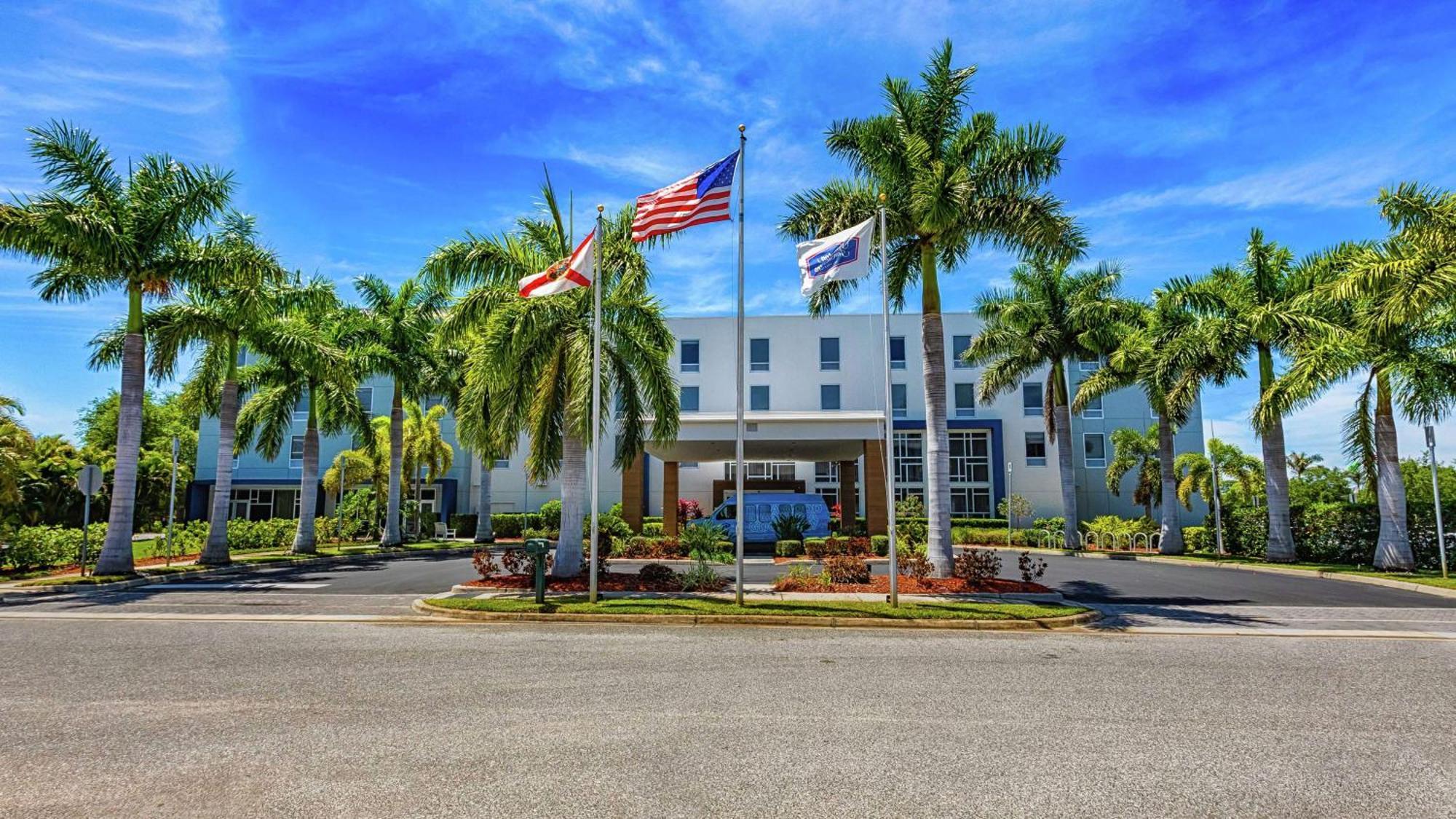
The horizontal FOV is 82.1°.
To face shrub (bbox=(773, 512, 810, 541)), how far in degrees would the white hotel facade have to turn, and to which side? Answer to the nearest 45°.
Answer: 0° — it already faces it

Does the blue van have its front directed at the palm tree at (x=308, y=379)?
yes

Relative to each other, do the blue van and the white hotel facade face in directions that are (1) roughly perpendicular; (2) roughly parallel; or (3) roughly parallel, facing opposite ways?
roughly perpendicular

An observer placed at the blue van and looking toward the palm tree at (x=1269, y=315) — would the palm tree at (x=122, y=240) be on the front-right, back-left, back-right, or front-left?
back-right

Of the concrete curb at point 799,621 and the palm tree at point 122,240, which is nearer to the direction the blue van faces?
the palm tree

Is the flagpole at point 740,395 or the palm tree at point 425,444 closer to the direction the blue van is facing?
the palm tree

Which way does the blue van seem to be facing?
to the viewer's left

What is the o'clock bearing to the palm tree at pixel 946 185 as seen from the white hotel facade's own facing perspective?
The palm tree is roughly at 12 o'clock from the white hotel facade.

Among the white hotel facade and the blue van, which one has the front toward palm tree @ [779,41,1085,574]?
the white hotel facade

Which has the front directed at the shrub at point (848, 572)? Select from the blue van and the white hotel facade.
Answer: the white hotel facade

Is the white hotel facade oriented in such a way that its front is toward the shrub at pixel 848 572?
yes

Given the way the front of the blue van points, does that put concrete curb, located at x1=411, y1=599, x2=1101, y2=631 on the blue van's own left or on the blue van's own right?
on the blue van's own left

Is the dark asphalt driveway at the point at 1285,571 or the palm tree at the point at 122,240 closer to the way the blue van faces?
the palm tree

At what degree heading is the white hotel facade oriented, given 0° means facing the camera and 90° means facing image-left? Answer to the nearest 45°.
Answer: approximately 0°

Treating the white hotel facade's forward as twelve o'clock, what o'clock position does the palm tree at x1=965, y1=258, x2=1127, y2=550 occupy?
The palm tree is roughly at 11 o'clock from the white hotel facade.

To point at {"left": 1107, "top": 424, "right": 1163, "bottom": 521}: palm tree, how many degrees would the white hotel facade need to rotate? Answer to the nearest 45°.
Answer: approximately 45° to its left
